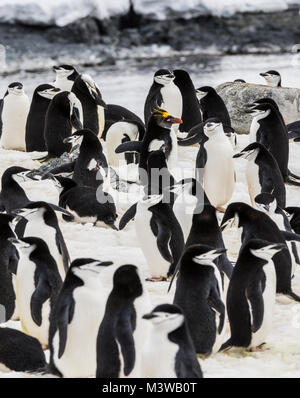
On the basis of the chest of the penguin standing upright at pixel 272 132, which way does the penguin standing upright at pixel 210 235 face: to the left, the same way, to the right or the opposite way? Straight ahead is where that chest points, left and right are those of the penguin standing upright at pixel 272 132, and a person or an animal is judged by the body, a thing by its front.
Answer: to the right

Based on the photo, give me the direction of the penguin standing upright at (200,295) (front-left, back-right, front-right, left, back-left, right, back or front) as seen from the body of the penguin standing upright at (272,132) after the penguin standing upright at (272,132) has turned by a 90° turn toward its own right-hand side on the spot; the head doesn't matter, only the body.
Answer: back

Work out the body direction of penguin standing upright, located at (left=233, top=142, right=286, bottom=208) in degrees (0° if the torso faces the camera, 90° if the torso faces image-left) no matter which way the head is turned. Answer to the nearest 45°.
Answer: approximately 90°

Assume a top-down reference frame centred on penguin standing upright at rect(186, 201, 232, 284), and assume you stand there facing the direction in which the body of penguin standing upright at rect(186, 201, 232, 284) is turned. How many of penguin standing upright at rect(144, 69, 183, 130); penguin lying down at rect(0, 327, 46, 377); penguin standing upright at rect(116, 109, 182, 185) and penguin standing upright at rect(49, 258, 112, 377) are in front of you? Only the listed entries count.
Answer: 2

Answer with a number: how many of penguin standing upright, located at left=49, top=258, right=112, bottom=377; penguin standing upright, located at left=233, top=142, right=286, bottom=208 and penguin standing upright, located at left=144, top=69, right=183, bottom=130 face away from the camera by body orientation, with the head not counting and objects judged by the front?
0

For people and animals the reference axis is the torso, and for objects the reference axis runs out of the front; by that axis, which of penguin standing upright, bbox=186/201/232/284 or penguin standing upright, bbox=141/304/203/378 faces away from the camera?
penguin standing upright, bbox=186/201/232/284

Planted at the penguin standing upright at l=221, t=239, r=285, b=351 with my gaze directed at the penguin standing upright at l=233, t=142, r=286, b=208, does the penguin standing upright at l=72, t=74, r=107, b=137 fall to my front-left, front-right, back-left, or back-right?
front-left

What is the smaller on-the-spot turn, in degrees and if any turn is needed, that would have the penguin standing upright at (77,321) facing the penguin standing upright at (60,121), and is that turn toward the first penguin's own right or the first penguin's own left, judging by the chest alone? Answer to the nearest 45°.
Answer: approximately 135° to the first penguin's own left

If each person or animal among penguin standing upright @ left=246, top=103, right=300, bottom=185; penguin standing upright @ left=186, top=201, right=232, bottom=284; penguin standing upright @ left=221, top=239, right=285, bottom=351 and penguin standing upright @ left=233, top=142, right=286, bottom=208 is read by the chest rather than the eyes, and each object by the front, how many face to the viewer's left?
2

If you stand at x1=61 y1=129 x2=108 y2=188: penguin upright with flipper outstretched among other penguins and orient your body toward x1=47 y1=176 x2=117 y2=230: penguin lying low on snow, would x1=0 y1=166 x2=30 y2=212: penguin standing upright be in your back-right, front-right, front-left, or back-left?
front-right

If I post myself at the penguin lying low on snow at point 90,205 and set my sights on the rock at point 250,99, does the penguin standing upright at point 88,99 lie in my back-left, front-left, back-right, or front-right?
front-left

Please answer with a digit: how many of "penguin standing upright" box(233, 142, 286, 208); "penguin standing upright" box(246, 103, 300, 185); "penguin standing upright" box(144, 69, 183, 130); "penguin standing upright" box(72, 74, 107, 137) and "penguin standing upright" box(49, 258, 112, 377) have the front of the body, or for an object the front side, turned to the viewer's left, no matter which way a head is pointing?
2

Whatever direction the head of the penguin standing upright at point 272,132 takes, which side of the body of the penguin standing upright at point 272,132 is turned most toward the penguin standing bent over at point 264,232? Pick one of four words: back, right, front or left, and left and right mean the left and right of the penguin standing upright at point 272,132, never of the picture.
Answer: left

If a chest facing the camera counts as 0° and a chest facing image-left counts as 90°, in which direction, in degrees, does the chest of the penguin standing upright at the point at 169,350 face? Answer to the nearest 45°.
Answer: approximately 45°
